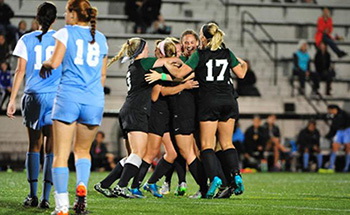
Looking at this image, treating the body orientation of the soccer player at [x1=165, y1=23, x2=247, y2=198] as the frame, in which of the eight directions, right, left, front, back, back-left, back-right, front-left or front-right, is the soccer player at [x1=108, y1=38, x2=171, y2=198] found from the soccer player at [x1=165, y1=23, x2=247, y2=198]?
left

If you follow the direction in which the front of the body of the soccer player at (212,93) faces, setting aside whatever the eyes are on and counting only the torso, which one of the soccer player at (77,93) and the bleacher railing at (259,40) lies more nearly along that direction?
the bleacher railing

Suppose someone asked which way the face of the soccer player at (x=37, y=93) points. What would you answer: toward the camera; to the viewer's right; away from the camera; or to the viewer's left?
away from the camera

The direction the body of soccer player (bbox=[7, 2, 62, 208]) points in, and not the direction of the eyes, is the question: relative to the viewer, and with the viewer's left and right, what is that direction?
facing away from the viewer

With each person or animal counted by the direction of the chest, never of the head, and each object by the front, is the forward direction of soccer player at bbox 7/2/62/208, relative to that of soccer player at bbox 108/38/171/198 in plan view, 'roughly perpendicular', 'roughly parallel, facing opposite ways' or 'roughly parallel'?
roughly perpendicular

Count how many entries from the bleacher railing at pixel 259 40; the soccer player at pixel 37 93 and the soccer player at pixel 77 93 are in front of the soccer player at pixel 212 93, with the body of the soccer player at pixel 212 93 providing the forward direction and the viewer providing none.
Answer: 1

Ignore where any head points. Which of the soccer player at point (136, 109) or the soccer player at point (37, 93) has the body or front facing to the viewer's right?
the soccer player at point (136, 109)

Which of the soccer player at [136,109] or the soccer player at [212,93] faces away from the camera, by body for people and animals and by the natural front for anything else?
the soccer player at [212,93]

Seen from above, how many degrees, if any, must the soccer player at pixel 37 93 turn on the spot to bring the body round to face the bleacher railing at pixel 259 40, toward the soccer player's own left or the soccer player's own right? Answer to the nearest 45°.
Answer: approximately 45° to the soccer player's own right

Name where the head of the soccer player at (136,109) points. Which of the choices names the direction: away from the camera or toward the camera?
away from the camera

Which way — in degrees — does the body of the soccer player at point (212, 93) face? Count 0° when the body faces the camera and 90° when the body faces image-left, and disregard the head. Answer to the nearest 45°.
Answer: approximately 180°
